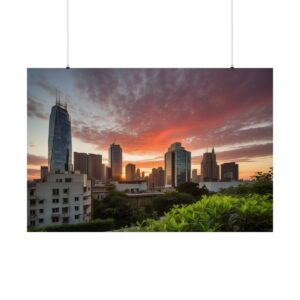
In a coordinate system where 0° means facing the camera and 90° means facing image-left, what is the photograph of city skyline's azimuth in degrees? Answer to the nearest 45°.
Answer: approximately 0°
